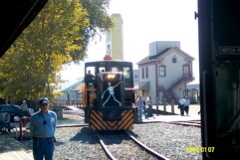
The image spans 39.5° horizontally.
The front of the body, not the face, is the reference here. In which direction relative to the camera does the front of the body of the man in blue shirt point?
toward the camera

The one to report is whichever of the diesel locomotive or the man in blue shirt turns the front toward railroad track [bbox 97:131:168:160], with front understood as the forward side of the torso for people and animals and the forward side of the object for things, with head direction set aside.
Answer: the diesel locomotive

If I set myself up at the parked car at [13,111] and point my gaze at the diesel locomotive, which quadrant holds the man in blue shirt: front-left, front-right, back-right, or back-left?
front-right

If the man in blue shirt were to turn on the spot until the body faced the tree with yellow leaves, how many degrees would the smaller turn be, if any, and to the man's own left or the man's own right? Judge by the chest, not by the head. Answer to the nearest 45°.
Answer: approximately 180°

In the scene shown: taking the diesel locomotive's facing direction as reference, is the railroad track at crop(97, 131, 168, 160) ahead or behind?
ahead

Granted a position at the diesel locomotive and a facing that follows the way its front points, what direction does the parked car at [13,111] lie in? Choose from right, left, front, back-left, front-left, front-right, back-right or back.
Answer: back-right

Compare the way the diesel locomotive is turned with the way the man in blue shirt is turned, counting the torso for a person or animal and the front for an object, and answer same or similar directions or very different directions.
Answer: same or similar directions

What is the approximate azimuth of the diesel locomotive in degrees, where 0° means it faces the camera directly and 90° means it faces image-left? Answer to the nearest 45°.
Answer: approximately 0°

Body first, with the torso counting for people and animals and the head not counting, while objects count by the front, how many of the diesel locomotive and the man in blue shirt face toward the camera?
2

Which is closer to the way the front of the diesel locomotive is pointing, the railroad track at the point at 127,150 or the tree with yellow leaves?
the railroad track

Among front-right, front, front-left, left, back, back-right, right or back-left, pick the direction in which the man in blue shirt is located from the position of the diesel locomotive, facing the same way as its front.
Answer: front

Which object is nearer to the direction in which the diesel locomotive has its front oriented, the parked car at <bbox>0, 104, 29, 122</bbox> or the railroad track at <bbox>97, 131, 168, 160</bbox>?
the railroad track

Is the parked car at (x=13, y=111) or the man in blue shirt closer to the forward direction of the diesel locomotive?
the man in blue shirt

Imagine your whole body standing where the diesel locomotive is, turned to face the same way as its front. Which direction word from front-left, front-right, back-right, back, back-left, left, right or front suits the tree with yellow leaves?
right
